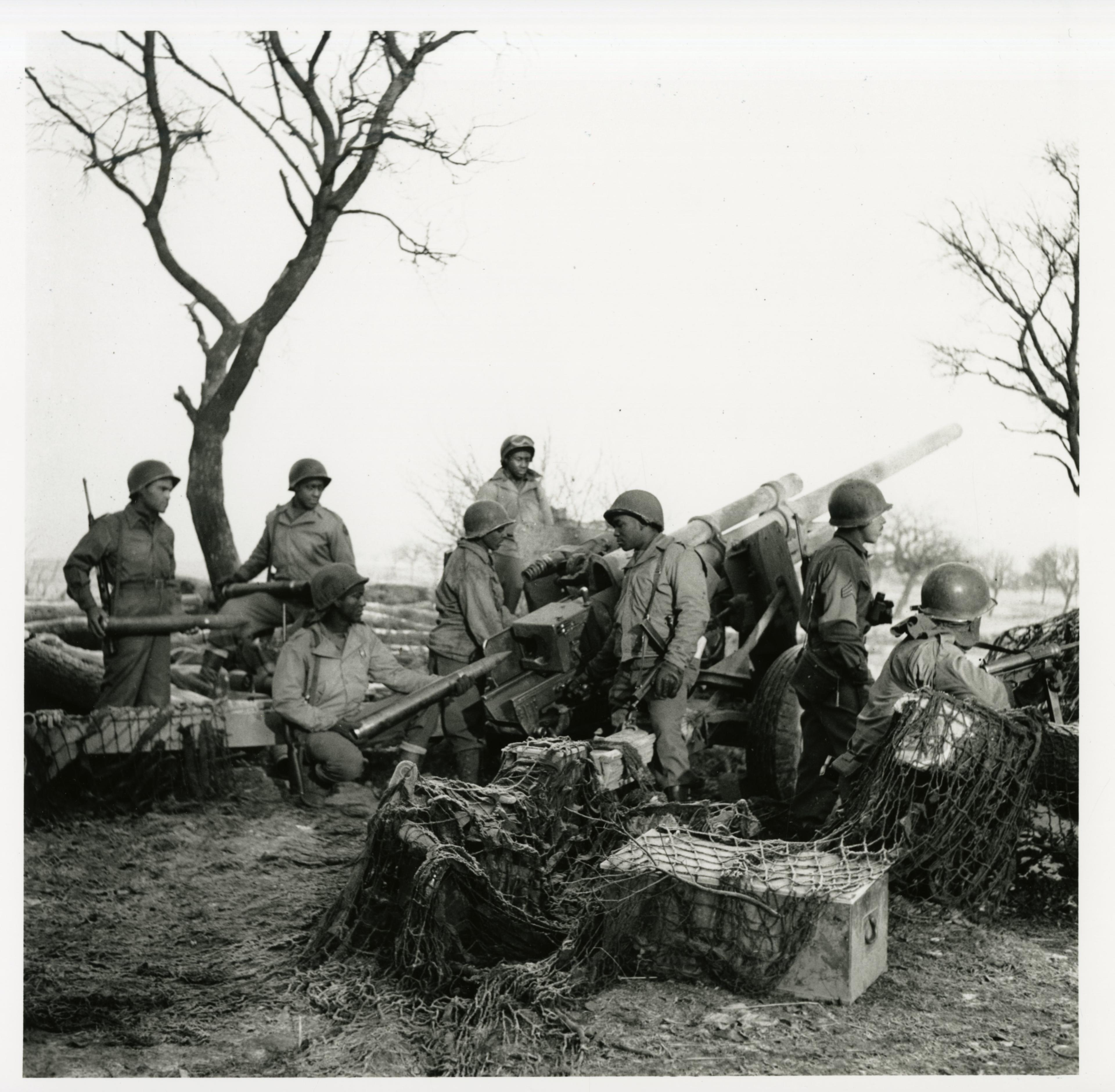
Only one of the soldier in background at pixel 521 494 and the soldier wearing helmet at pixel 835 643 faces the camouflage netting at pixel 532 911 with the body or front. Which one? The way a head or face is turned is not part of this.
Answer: the soldier in background

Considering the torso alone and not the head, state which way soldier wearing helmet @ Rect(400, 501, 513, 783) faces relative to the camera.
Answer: to the viewer's right

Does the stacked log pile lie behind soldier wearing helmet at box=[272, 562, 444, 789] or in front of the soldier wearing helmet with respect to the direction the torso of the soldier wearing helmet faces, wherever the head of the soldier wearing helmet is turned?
behind

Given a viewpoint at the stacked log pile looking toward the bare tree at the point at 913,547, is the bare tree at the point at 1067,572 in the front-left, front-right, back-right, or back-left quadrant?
front-right

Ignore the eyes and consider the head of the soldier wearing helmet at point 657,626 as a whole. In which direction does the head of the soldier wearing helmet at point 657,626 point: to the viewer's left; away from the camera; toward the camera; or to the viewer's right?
to the viewer's left

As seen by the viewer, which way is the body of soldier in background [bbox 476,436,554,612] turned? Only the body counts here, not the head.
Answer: toward the camera

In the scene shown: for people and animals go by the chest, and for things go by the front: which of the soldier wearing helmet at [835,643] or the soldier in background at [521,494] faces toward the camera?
the soldier in background
